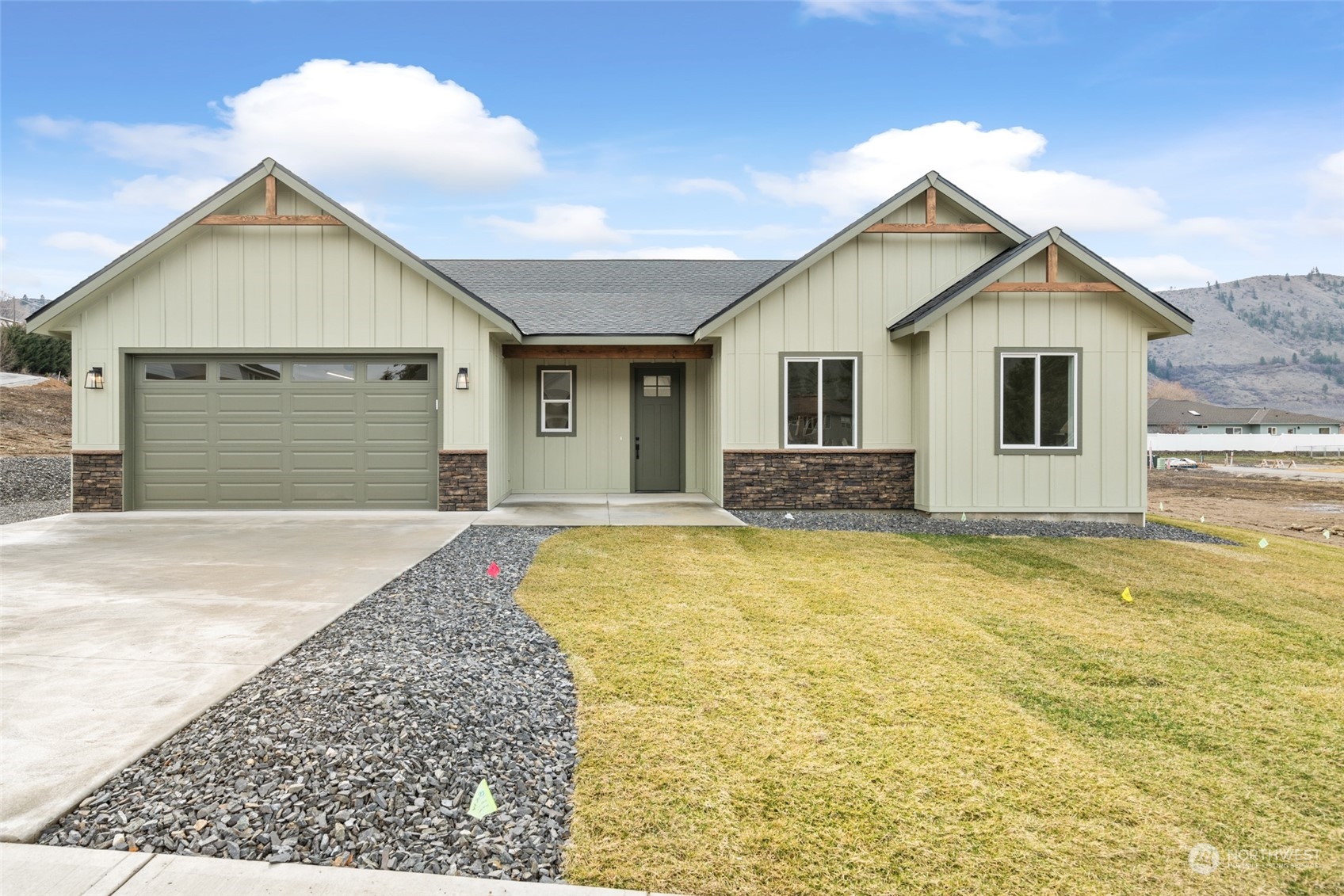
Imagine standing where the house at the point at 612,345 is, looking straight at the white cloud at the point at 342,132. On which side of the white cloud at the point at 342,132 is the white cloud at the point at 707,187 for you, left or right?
right

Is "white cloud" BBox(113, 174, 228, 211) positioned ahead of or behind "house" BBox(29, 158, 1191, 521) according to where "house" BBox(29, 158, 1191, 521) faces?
behind

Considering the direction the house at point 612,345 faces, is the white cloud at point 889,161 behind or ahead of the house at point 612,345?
behind

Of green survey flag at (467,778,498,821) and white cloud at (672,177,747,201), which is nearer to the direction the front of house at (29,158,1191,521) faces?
the green survey flag

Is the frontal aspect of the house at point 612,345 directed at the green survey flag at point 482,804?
yes

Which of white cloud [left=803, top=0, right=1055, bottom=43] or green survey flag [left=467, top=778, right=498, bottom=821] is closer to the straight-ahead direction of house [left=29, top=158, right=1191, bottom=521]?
the green survey flag

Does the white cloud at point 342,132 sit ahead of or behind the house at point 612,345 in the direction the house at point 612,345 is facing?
behind

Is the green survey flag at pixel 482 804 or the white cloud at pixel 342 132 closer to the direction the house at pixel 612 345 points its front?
the green survey flag

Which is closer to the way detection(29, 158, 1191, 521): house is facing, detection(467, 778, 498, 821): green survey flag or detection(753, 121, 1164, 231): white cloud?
the green survey flag

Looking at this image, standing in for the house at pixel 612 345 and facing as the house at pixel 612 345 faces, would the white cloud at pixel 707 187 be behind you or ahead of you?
behind

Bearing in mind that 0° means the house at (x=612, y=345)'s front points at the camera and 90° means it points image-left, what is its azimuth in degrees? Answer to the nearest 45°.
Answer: approximately 0°
